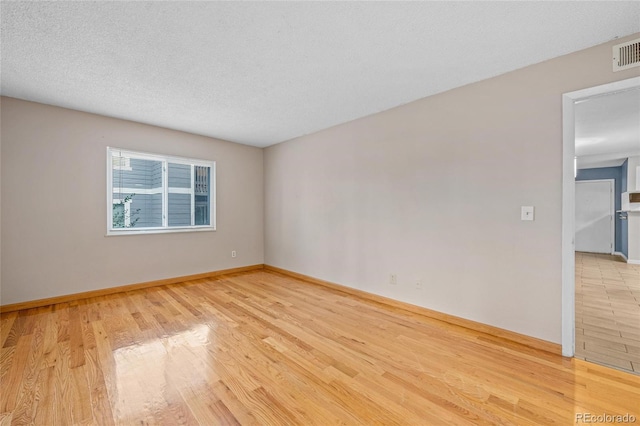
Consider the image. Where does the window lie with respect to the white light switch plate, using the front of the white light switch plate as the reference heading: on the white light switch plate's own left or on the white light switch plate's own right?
on the white light switch plate's own right

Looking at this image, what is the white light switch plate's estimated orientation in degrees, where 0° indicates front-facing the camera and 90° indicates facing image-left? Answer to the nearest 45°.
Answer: approximately 0°

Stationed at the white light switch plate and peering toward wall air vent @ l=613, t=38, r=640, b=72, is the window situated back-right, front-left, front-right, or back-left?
back-right

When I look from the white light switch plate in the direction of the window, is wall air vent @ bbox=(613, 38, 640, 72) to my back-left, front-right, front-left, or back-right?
back-left
